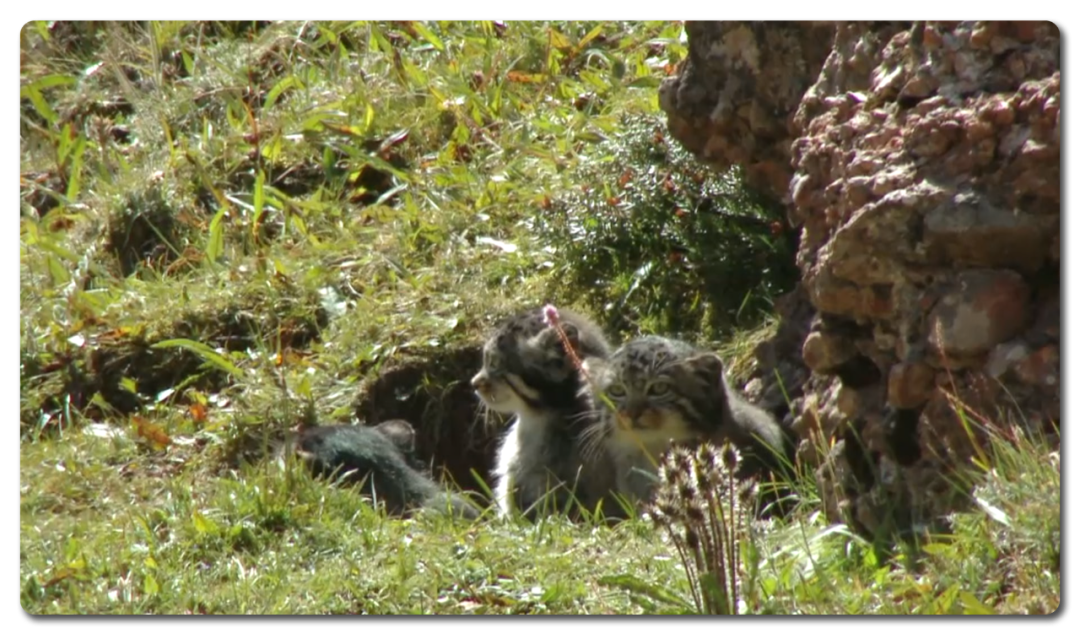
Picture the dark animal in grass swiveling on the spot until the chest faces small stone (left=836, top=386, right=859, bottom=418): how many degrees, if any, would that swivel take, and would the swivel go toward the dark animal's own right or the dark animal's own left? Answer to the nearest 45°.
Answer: approximately 135° to the dark animal's own left

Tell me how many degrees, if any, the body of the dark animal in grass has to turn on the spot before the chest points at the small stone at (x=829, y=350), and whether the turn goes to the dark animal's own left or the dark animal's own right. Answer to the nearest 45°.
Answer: approximately 135° to the dark animal's own left

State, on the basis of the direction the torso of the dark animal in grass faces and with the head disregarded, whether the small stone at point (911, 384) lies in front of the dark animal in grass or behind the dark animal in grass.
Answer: behind

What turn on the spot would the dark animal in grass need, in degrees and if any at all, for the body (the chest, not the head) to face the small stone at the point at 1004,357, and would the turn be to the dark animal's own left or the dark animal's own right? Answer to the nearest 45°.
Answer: approximately 135° to the dark animal's own left

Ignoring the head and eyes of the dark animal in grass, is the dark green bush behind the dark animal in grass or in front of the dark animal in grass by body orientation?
behind

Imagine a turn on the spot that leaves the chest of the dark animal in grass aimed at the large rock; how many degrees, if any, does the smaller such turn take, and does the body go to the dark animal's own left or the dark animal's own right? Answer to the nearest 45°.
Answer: approximately 135° to the dark animal's own left

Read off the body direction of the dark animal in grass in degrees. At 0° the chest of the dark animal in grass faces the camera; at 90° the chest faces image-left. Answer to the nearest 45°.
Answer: approximately 90°

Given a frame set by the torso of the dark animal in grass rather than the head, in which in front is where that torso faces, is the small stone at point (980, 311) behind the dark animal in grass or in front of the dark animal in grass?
behind
